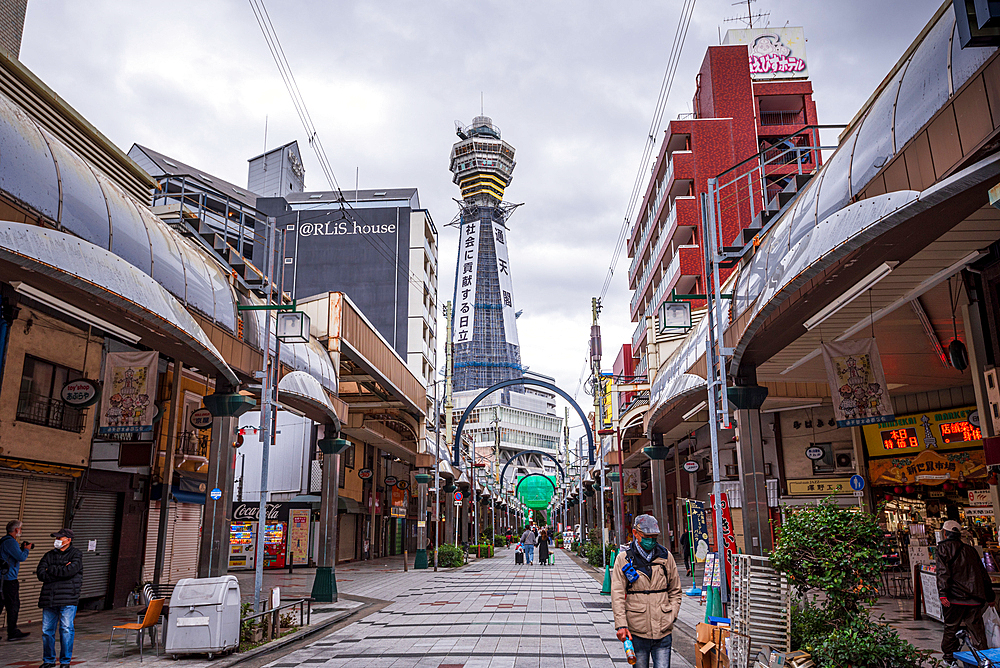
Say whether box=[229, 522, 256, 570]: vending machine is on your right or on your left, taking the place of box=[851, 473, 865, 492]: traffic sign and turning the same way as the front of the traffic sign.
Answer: on your right

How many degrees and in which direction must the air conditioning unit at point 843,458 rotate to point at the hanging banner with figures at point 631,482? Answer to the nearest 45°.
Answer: approximately 135° to its right

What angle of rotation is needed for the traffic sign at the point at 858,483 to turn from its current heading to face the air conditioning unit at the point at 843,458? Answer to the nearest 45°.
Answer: approximately 180°

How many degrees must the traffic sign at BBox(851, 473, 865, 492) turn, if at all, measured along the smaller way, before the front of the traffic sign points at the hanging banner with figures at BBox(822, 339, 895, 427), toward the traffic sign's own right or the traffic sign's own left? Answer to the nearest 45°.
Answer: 0° — it already faces it

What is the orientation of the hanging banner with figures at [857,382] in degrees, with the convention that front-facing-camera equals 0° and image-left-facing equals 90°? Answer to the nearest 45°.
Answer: approximately 0°

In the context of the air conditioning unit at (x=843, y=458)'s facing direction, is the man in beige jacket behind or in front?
in front

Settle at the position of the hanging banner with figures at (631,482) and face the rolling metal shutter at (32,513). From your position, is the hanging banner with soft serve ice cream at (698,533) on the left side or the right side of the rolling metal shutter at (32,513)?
left

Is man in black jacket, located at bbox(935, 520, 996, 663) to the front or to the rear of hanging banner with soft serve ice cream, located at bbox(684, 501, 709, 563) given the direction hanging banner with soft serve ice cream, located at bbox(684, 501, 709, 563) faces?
to the front

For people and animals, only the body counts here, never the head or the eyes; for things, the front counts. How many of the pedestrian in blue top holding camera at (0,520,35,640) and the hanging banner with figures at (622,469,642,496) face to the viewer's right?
1
